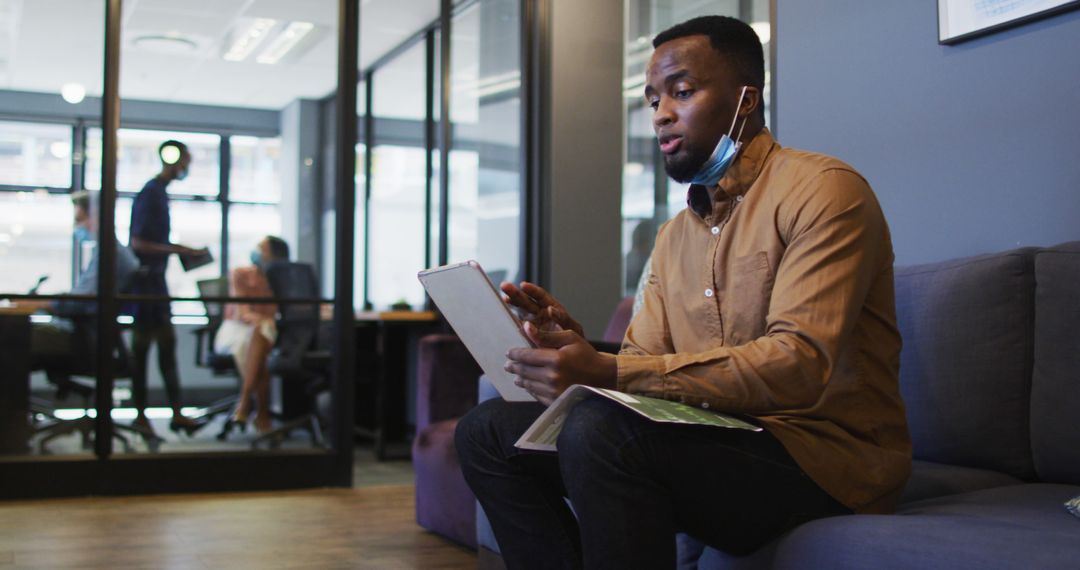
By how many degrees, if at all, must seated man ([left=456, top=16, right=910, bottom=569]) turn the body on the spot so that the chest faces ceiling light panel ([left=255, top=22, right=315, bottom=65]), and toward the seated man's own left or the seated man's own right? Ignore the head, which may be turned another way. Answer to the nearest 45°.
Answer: approximately 90° to the seated man's own right

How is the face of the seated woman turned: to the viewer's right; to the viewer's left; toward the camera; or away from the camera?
to the viewer's left

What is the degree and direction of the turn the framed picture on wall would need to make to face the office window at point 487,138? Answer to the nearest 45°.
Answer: approximately 90° to its right

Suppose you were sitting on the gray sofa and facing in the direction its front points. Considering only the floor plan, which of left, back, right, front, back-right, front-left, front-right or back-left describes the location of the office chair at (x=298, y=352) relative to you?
right

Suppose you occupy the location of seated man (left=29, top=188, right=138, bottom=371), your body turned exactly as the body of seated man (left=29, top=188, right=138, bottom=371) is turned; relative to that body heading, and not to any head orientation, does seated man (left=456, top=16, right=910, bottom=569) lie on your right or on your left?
on your left

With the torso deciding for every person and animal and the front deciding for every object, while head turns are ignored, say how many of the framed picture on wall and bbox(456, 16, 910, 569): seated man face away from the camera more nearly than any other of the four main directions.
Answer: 0

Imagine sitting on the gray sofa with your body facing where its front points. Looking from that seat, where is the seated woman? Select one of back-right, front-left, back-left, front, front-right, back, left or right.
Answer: right

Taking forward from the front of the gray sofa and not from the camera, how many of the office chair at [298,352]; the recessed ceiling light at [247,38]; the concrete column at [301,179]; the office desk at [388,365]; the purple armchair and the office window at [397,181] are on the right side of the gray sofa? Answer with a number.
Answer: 6

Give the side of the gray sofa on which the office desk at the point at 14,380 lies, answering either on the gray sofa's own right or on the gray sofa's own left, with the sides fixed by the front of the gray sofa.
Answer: on the gray sofa's own right

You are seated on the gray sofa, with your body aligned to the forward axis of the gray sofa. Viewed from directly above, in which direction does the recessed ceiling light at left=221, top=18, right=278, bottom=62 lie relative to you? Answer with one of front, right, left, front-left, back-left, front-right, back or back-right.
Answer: right

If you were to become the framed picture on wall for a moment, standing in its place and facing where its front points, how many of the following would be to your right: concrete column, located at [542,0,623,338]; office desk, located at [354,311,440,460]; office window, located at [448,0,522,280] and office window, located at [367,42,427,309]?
4

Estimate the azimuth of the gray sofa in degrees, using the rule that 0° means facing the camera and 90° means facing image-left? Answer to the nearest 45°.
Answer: approximately 45°

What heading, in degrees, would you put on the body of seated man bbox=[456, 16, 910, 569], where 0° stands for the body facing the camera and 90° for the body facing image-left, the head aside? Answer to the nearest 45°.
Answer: approximately 45°

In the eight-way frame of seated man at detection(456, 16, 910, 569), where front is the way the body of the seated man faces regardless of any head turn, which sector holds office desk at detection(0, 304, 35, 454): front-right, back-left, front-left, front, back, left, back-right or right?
right

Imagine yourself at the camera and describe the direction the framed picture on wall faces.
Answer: facing the viewer and to the left of the viewer

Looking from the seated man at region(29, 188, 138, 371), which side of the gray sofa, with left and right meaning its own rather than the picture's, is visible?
right
